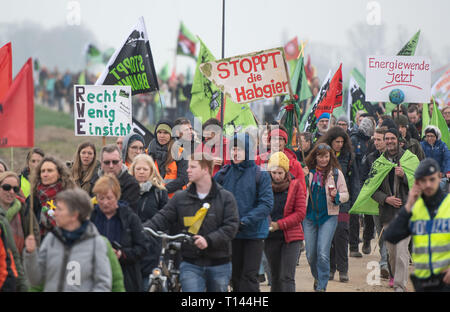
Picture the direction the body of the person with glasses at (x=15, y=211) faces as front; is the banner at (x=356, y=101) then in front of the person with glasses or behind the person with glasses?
behind

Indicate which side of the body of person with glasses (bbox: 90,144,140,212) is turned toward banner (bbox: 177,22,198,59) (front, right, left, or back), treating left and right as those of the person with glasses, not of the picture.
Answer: back

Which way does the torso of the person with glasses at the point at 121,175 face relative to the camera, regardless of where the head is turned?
toward the camera

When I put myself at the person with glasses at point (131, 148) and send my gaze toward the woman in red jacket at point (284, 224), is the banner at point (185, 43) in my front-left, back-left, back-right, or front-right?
back-left

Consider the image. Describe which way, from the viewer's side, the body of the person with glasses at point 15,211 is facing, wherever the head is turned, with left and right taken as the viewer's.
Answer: facing the viewer

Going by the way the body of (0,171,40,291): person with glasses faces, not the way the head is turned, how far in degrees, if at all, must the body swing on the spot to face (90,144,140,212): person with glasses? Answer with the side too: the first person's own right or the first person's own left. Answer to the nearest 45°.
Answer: approximately 90° to the first person's own left
